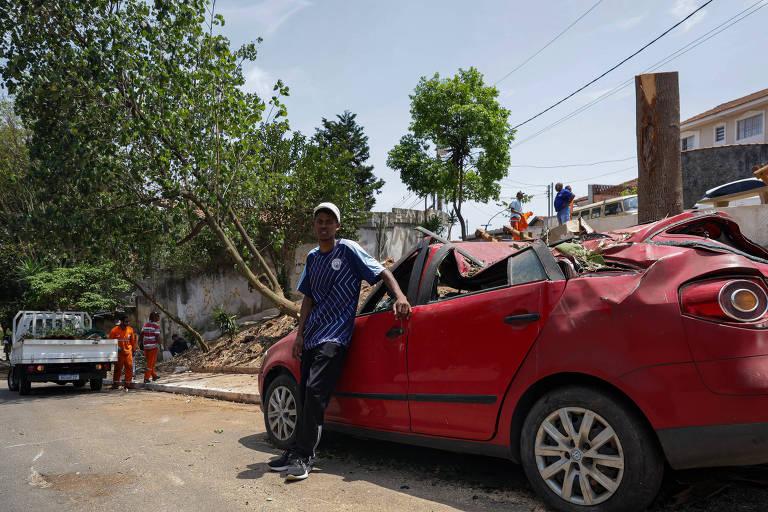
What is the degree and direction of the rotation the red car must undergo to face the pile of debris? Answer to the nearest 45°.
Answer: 0° — it already faces it

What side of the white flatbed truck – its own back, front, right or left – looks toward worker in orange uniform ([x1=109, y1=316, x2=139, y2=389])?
right

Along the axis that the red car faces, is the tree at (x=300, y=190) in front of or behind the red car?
in front

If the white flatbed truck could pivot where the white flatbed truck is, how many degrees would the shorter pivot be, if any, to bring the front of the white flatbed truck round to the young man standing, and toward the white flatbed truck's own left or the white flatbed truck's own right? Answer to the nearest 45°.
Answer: approximately 180°

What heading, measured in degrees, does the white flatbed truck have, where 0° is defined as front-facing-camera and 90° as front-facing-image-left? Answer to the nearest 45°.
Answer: approximately 180°

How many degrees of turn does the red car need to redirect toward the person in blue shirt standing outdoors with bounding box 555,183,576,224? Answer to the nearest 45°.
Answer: approximately 45° to its right

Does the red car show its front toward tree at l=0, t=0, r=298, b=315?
yes

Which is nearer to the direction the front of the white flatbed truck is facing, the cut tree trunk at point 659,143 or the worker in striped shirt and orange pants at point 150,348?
the worker in striped shirt and orange pants

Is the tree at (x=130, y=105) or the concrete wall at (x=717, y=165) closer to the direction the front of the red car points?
the tree

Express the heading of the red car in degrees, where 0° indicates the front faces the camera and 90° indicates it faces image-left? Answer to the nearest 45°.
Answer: approximately 135°

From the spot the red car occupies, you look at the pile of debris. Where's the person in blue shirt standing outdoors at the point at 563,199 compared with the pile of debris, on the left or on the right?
right

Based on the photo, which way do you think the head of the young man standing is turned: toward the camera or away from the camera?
toward the camera

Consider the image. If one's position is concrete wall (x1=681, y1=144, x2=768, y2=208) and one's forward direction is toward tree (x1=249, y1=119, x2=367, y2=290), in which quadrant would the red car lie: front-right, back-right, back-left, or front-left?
front-left
